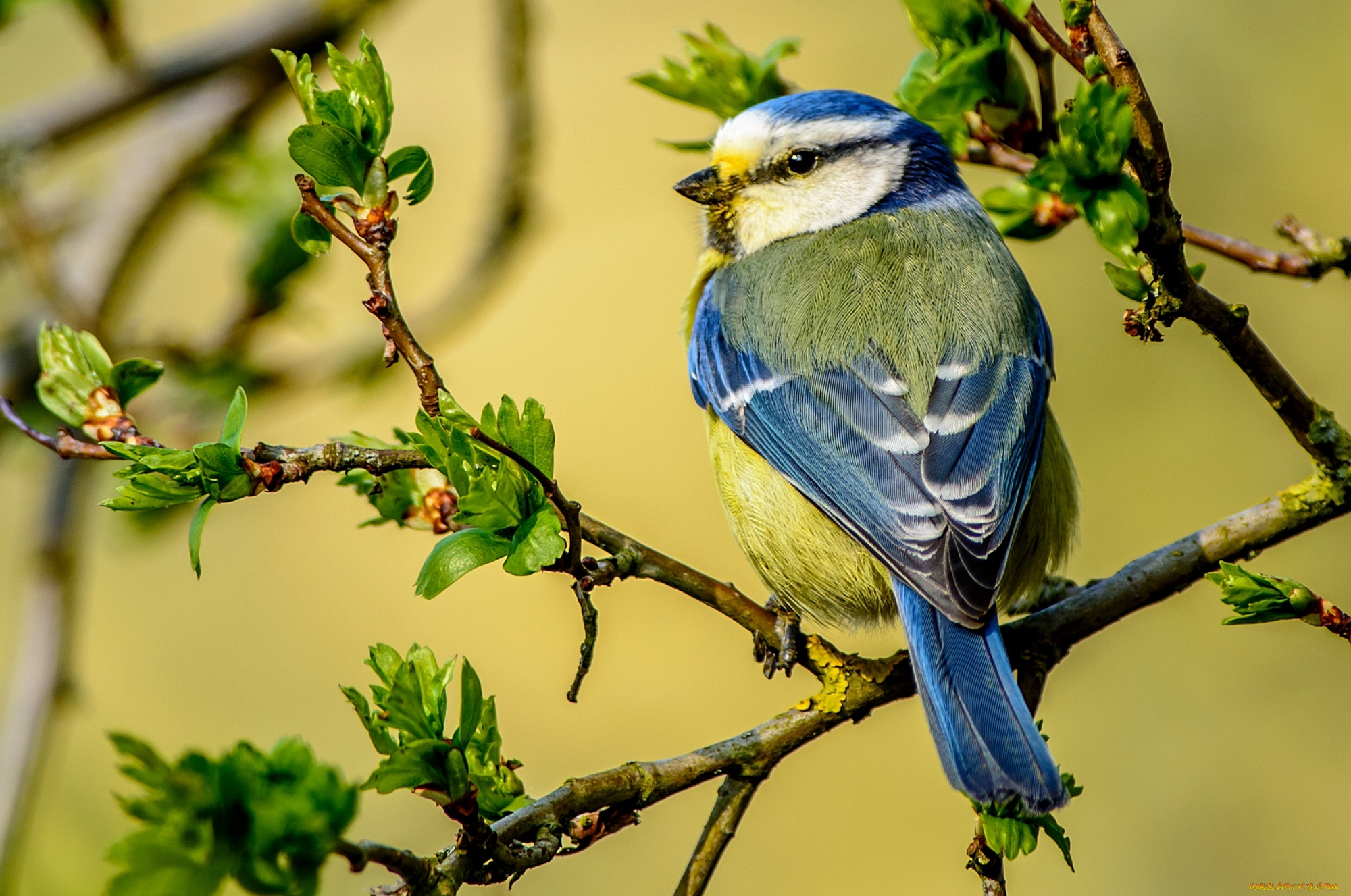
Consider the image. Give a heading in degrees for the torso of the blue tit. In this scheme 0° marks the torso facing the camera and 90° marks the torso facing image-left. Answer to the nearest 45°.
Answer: approximately 135°
